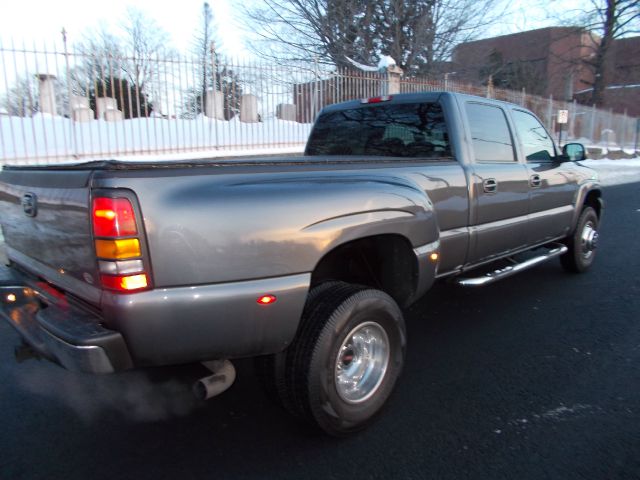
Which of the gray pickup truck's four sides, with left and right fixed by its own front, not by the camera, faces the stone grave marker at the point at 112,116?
left

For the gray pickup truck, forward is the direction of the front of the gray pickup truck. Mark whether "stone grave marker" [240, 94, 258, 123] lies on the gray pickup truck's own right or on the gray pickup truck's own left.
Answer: on the gray pickup truck's own left

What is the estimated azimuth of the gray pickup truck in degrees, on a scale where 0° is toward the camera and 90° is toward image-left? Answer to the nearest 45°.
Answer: approximately 225°

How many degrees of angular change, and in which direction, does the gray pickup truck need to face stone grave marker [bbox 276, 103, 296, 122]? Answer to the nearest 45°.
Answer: approximately 45° to its left

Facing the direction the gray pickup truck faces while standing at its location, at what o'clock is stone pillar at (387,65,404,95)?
The stone pillar is roughly at 11 o'clock from the gray pickup truck.

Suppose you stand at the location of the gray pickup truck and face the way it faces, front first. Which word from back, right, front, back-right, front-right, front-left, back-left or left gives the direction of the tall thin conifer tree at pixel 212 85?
front-left

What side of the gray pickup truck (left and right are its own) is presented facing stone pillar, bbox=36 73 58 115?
left

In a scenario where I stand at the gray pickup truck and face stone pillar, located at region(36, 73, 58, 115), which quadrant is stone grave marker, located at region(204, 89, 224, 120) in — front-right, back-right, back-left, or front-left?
front-right

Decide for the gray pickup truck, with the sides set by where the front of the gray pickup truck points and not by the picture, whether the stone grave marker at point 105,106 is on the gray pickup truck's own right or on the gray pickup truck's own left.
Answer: on the gray pickup truck's own left

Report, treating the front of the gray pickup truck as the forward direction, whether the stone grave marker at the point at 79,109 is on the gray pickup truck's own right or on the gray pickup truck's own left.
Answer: on the gray pickup truck's own left
